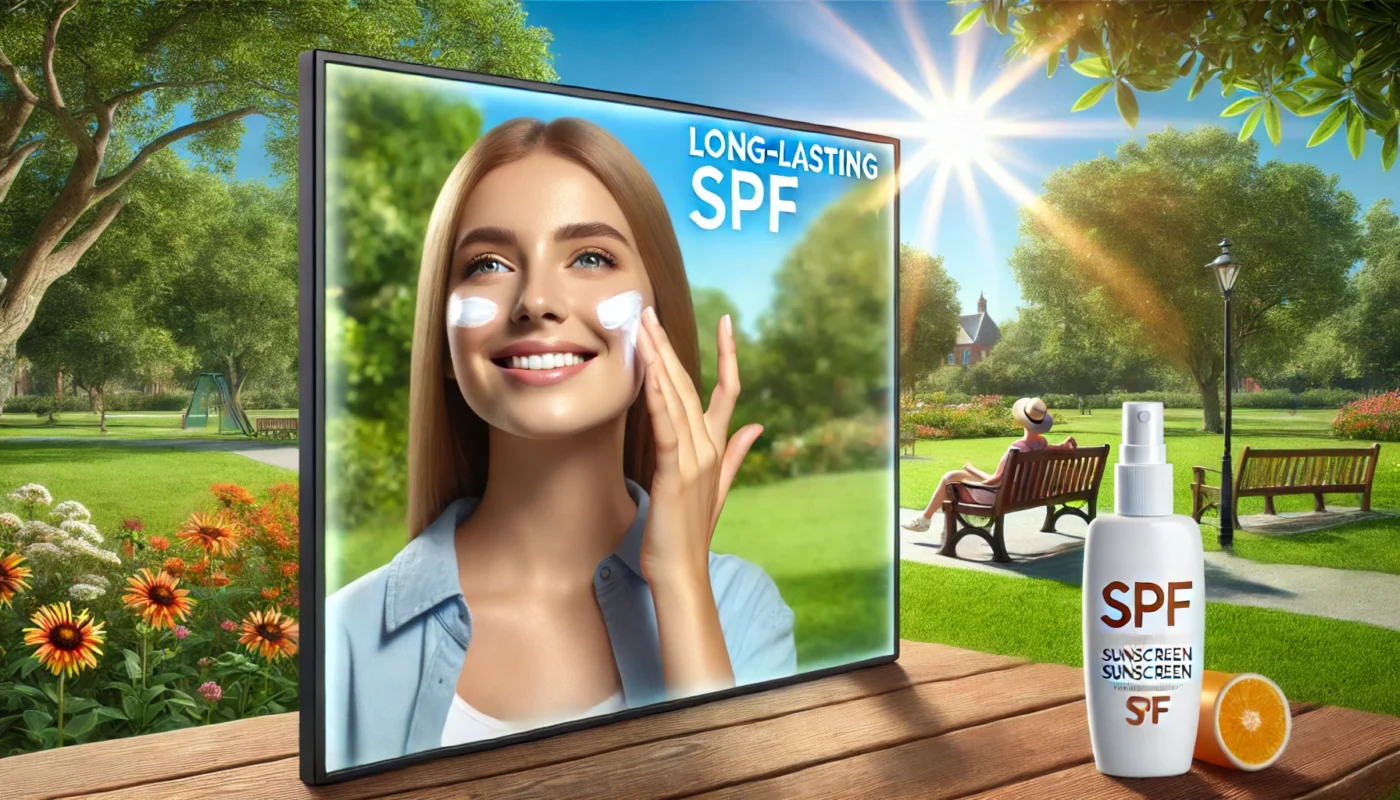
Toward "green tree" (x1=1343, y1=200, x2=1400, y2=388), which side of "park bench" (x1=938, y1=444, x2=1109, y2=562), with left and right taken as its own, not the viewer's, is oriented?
right

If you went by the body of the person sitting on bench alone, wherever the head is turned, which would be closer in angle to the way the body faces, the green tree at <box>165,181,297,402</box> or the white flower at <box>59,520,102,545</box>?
the green tree

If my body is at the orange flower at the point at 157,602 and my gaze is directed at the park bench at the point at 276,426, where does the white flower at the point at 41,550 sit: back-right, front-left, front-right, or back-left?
front-left

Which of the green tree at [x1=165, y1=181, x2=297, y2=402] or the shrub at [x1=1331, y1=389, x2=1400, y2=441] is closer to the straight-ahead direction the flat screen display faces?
the shrub

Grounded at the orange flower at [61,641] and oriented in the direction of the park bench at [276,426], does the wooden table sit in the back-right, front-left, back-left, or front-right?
back-right

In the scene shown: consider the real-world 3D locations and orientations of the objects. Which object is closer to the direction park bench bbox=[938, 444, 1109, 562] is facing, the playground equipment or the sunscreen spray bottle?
the playground equipment

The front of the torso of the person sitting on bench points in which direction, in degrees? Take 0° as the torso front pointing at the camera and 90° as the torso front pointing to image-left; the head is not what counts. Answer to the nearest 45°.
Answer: approximately 135°

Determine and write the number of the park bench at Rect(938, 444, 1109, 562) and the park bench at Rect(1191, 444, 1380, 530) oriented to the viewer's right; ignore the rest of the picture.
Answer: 0

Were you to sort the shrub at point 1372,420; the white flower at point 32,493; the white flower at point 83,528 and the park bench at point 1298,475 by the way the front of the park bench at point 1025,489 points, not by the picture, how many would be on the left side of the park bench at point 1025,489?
2

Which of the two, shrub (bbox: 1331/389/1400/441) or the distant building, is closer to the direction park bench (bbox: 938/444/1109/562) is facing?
the distant building

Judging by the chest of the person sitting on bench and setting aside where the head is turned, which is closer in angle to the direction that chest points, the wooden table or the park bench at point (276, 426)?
the park bench
